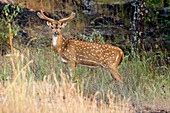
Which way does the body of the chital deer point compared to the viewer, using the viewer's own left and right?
facing to the left of the viewer
